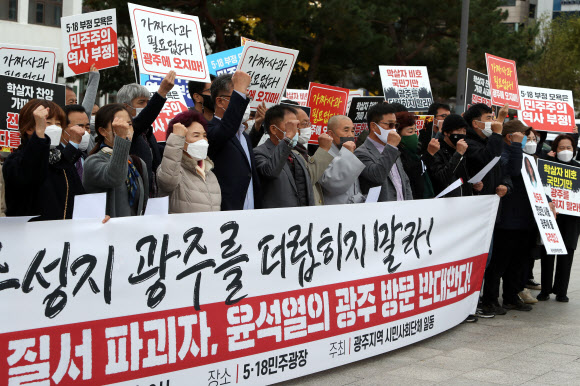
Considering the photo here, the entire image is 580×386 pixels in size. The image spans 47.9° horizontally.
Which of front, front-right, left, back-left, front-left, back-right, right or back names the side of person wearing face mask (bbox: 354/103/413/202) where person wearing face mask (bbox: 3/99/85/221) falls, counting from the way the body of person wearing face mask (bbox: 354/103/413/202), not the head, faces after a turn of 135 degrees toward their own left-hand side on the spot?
back-left

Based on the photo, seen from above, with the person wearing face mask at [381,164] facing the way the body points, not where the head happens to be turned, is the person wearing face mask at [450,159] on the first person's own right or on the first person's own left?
on the first person's own left

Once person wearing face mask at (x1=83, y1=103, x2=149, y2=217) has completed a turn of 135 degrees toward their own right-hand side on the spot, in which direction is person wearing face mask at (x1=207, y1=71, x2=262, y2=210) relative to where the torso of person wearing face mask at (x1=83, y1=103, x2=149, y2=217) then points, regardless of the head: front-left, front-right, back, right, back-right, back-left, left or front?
back-right

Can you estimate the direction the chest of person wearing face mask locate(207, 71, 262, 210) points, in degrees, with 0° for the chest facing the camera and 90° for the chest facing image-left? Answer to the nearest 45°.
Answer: approximately 315°

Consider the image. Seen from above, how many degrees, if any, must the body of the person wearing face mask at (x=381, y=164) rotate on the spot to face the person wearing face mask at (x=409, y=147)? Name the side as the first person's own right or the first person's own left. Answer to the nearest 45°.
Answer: approximately 90° to the first person's own left
